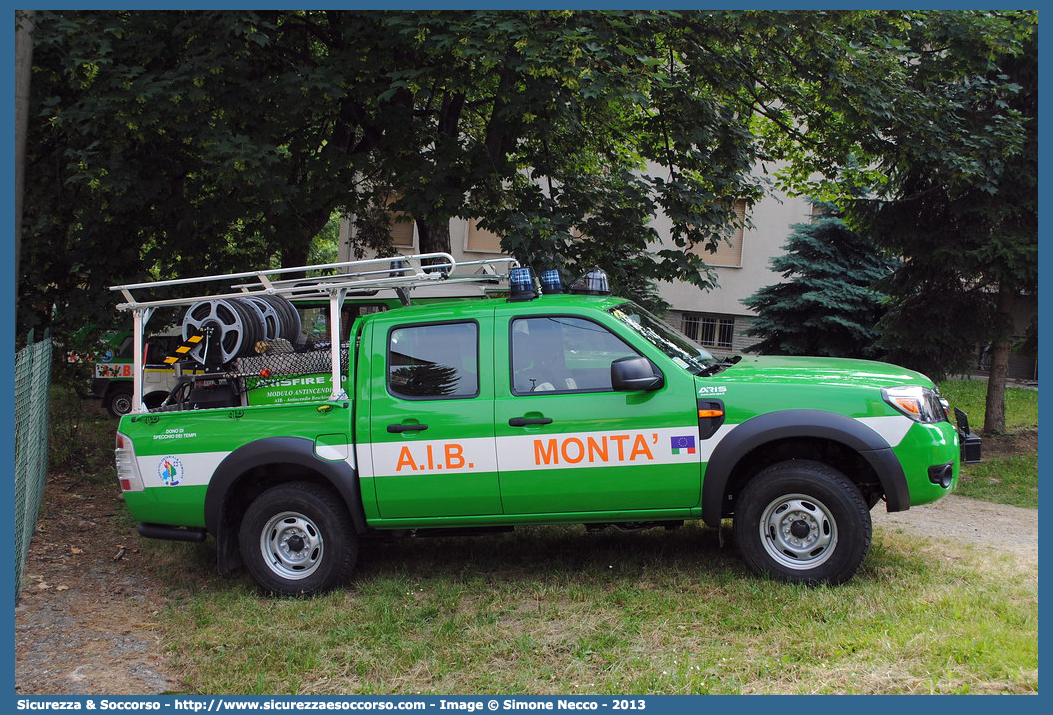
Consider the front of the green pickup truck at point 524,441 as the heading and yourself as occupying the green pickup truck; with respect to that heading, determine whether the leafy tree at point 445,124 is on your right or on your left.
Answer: on your left

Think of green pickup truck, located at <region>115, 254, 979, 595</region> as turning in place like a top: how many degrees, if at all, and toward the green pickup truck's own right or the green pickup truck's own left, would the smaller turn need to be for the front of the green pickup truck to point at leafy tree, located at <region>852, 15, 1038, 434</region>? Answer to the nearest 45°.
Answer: approximately 45° to the green pickup truck's own left

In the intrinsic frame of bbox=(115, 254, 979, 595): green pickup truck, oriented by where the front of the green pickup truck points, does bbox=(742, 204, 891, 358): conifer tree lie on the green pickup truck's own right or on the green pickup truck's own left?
on the green pickup truck's own left

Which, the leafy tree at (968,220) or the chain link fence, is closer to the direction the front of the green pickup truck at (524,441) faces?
the leafy tree

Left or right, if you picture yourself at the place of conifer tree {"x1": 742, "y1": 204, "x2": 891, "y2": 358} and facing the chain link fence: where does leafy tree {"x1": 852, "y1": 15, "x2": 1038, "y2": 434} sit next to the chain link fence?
left

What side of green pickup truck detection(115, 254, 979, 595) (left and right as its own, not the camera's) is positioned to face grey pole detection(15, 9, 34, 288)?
back

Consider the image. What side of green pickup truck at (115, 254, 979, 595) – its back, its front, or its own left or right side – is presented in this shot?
right
